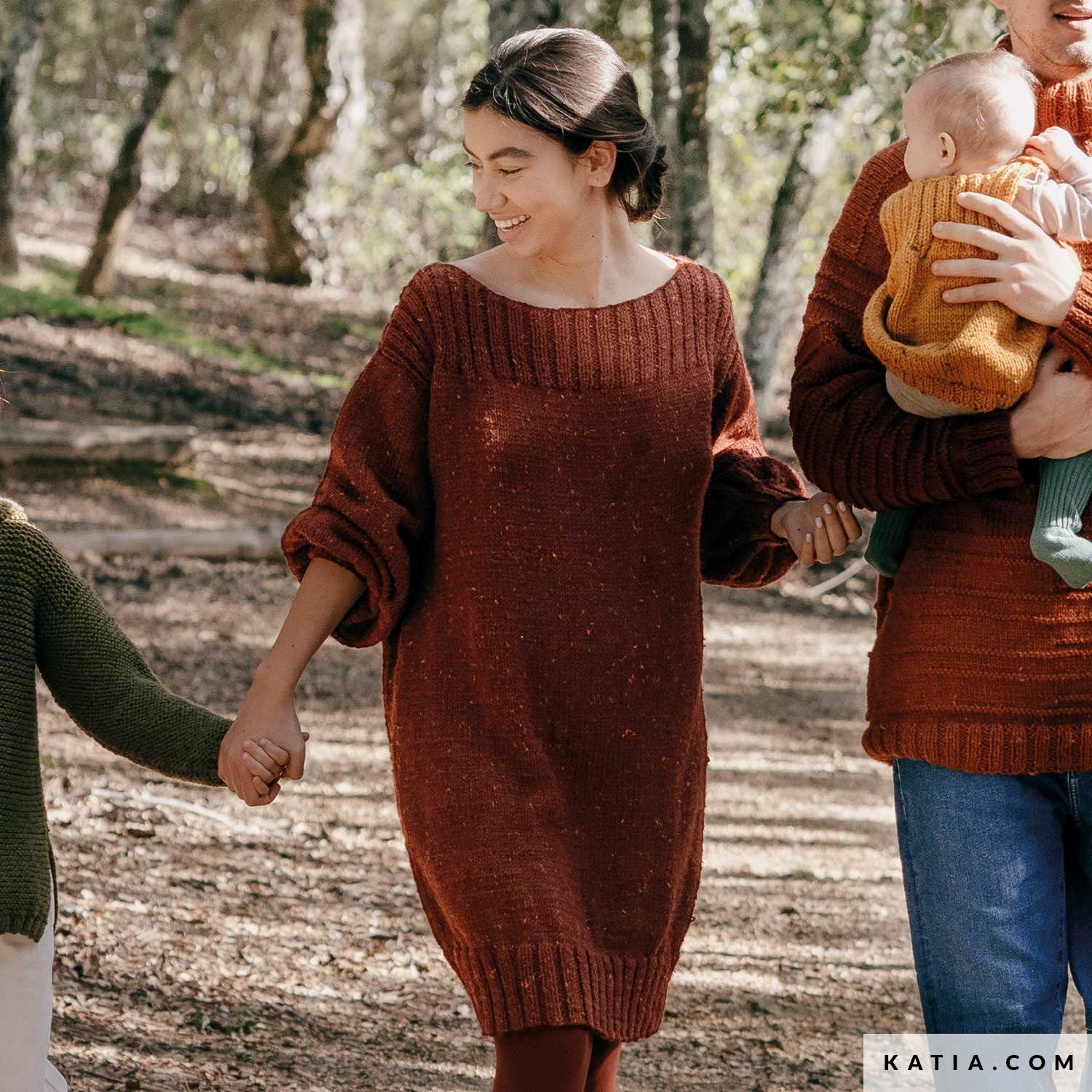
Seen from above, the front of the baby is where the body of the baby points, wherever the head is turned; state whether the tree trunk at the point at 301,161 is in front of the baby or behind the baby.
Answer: in front

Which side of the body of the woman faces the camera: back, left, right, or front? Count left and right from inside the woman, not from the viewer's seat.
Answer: front

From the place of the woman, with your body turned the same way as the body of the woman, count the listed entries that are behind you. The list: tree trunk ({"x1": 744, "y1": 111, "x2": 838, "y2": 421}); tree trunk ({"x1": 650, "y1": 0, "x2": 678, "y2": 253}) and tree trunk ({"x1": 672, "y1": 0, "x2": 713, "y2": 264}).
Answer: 3

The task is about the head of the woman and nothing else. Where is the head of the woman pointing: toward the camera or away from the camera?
toward the camera

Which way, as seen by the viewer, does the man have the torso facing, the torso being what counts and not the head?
toward the camera

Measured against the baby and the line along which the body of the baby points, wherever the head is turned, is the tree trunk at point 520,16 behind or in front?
in front

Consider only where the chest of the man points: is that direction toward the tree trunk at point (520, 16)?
no

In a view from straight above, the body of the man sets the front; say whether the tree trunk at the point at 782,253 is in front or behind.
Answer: behind

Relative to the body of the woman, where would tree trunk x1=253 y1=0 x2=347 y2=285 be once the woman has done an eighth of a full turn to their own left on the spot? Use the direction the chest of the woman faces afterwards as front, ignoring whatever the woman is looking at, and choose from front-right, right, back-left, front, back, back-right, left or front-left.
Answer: back-left

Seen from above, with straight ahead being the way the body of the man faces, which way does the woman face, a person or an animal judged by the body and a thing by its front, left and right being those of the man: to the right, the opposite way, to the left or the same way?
the same way

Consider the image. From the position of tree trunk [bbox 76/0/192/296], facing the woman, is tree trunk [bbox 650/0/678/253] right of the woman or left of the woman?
left

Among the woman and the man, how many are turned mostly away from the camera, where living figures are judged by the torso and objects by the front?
0

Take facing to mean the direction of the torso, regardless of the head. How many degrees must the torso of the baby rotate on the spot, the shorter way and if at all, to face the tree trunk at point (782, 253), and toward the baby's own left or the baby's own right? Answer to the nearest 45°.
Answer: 0° — they already face it

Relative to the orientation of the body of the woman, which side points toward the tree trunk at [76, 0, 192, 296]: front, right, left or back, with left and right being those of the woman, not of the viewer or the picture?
back

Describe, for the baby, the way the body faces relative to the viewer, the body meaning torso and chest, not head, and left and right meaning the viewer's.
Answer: facing away from the viewer

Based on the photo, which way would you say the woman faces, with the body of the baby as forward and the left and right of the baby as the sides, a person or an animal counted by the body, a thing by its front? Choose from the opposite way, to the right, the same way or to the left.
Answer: the opposite way

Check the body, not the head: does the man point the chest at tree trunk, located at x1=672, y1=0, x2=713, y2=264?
no
